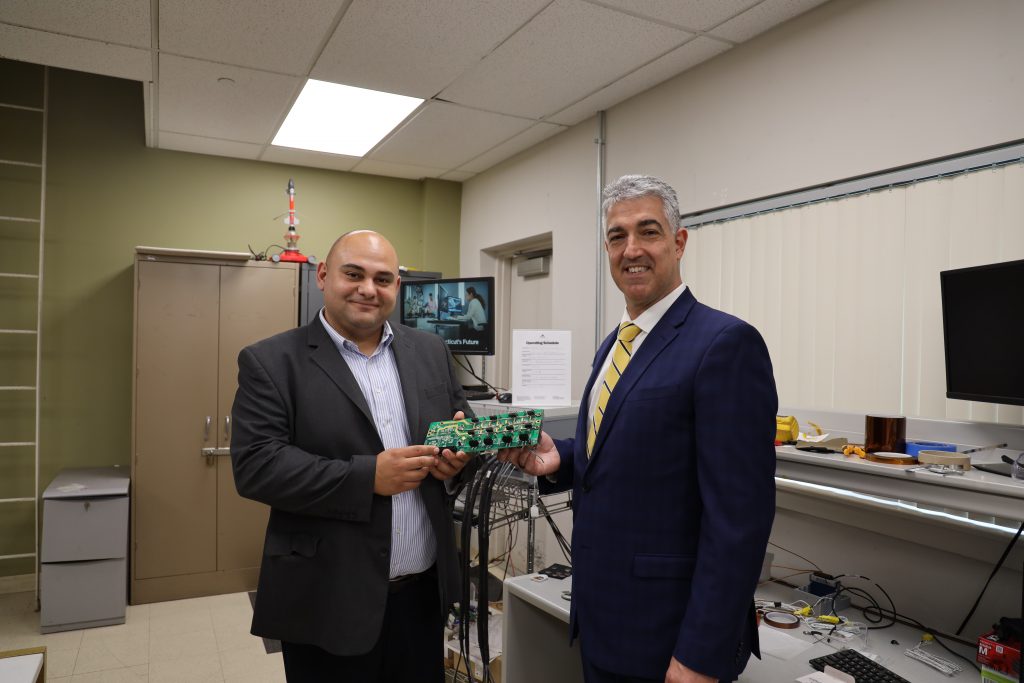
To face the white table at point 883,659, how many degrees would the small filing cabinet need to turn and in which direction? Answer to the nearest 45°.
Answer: approximately 45° to its left

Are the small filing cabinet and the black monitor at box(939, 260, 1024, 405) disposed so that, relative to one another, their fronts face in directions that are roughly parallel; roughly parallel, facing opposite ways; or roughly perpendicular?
roughly perpendicular

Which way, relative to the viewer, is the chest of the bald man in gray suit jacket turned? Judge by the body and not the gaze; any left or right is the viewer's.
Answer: facing the viewer and to the right of the viewer

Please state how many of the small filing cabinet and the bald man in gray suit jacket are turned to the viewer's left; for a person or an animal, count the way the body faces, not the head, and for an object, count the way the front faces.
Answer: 0

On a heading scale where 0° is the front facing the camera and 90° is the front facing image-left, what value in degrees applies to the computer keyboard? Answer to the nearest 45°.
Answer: approximately 45°

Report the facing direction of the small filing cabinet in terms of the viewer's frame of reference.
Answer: facing the viewer

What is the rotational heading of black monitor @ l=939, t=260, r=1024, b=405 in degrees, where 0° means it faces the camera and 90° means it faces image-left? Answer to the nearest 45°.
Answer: approximately 45°

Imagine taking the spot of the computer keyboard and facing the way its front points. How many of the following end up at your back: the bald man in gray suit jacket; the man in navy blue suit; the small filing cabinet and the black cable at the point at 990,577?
1

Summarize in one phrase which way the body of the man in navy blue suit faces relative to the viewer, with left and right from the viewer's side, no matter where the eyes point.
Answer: facing the viewer and to the left of the viewer

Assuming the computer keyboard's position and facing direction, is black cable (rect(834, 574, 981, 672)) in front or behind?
behind
